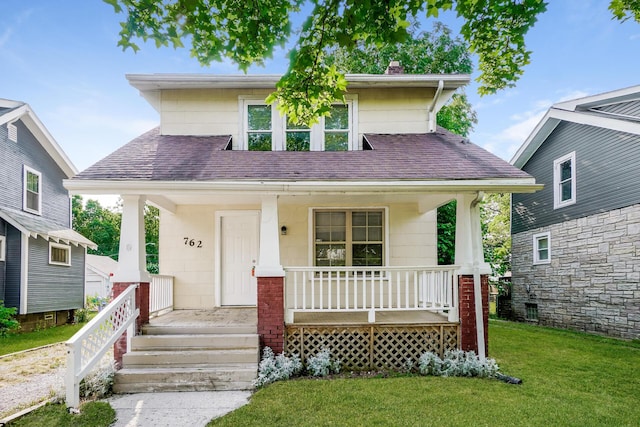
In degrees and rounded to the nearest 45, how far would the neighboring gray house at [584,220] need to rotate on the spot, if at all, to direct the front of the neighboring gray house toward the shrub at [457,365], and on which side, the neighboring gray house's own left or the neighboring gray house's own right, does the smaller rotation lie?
approximately 45° to the neighboring gray house's own right

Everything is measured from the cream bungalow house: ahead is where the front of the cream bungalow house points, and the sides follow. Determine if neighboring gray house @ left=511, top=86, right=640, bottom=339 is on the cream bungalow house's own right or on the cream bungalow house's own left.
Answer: on the cream bungalow house's own left

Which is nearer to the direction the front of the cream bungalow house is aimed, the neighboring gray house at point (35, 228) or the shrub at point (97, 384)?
the shrub

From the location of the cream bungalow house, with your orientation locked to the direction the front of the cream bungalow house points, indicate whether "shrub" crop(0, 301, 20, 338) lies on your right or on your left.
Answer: on your right

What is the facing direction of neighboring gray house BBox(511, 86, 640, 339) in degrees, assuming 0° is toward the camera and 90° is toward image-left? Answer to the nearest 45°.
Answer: approximately 315°

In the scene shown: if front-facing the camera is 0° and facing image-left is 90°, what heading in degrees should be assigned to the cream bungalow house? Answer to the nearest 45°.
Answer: approximately 0°

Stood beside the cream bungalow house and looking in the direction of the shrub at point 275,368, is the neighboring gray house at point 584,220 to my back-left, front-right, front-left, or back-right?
back-left

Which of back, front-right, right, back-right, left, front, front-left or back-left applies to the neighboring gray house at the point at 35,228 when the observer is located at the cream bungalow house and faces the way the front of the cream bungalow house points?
back-right

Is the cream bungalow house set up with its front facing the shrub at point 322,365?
yes

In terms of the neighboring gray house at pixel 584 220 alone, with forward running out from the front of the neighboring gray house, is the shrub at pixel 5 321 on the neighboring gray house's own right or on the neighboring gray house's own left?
on the neighboring gray house's own right
